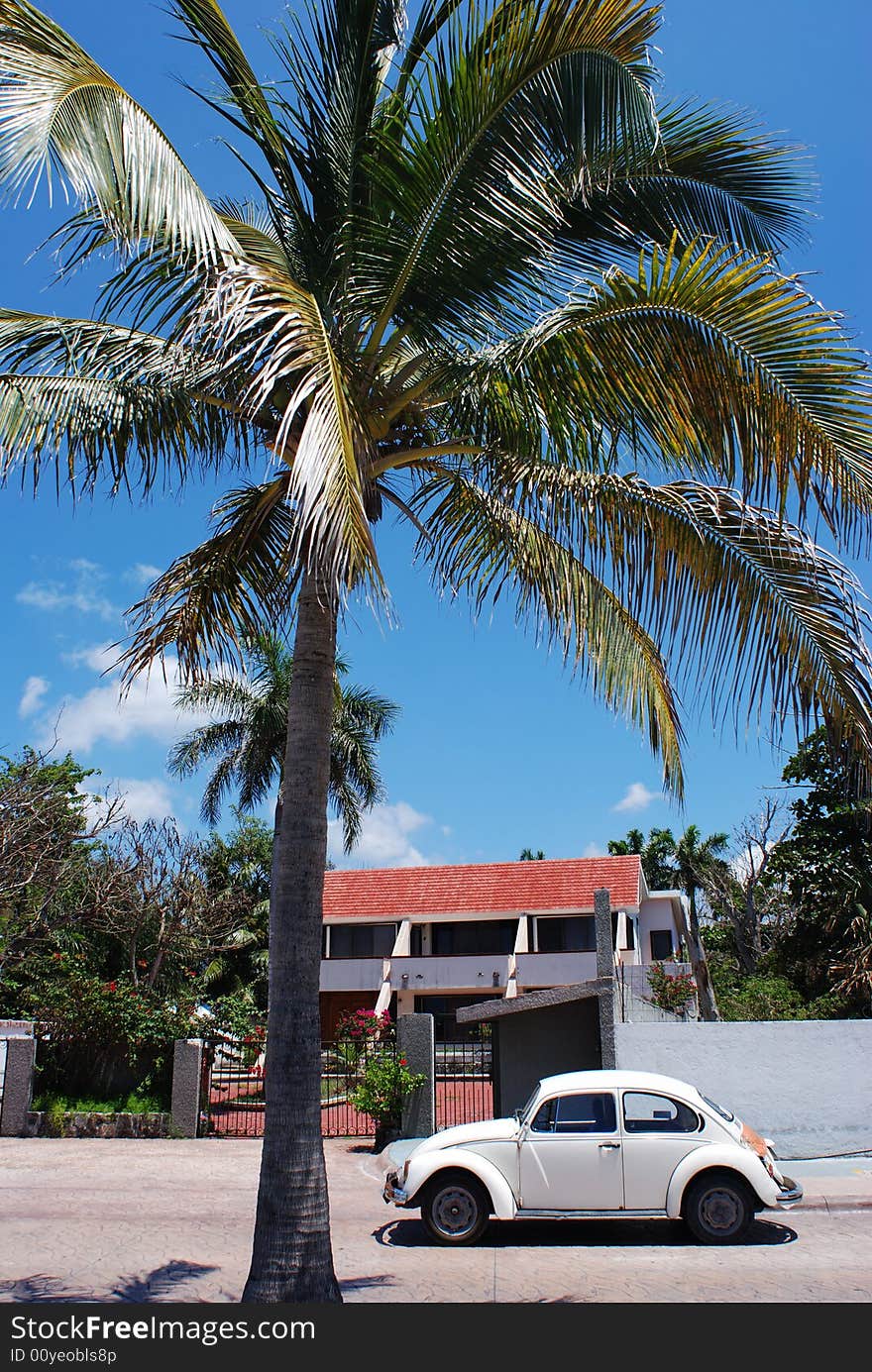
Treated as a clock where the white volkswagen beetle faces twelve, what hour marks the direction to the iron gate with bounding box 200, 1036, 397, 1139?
The iron gate is roughly at 2 o'clock from the white volkswagen beetle.

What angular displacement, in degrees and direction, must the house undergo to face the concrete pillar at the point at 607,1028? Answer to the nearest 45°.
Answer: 0° — it already faces it

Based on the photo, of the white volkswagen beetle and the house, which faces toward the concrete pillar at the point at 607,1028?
the house

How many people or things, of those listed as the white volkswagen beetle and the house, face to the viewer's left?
1

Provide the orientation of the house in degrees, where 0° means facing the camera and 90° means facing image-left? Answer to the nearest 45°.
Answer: approximately 0°

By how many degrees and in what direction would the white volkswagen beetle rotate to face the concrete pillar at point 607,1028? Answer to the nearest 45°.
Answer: approximately 90° to its right

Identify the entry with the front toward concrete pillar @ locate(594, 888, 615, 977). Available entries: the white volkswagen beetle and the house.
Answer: the house

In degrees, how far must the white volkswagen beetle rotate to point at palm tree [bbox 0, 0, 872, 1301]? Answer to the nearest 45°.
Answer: approximately 90° to its left

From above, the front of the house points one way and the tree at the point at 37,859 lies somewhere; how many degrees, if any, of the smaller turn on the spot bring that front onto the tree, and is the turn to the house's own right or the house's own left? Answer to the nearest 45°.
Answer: approximately 45° to the house's own right

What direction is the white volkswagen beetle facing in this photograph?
to the viewer's left

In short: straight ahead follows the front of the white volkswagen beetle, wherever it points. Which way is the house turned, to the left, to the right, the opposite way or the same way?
to the left

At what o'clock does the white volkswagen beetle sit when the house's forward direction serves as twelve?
The white volkswagen beetle is roughly at 12 o'clock from the house.
